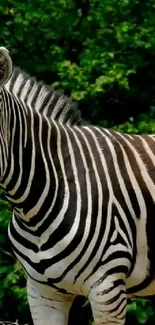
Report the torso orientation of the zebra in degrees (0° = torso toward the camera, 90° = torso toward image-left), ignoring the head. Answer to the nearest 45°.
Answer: approximately 45°
